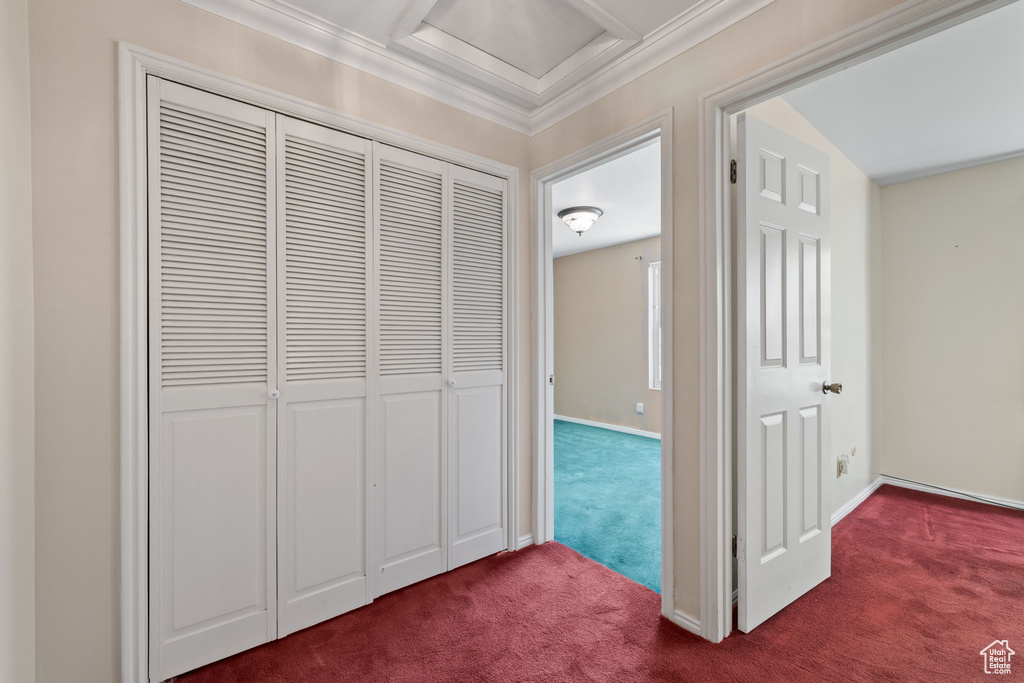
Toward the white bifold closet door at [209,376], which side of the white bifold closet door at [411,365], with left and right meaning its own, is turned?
right

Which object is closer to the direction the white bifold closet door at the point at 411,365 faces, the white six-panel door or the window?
the white six-panel door

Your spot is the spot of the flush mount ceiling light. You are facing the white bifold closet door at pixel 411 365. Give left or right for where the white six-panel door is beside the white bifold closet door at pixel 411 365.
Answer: left

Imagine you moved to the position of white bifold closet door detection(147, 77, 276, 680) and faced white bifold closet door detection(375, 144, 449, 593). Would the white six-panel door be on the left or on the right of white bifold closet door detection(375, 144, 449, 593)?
right

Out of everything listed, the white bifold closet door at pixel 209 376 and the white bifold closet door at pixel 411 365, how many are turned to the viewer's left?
0

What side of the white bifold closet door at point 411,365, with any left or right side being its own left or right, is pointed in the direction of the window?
left

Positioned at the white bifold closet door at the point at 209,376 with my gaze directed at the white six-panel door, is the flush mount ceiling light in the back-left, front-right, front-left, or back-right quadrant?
front-left

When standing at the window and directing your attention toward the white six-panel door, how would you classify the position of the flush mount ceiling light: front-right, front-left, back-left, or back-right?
front-right

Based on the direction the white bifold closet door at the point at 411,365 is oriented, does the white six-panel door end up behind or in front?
in front

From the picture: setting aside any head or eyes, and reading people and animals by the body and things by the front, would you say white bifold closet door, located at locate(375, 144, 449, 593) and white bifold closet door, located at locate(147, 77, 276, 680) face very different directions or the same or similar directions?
same or similar directions

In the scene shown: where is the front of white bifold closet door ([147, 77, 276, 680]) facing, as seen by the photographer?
facing the viewer and to the right of the viewer

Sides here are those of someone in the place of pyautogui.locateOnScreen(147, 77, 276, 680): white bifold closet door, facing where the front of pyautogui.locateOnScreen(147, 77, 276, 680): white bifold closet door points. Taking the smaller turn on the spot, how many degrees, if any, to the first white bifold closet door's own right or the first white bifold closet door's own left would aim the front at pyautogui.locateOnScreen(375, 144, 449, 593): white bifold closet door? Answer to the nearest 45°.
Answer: approximately 45° to the first white bifold closet door's own left

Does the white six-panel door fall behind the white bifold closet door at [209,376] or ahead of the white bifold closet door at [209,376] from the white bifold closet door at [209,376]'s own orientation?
ahead

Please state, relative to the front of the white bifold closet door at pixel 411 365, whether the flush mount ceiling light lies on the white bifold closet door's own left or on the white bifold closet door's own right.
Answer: on the white bifold closet door's own left
